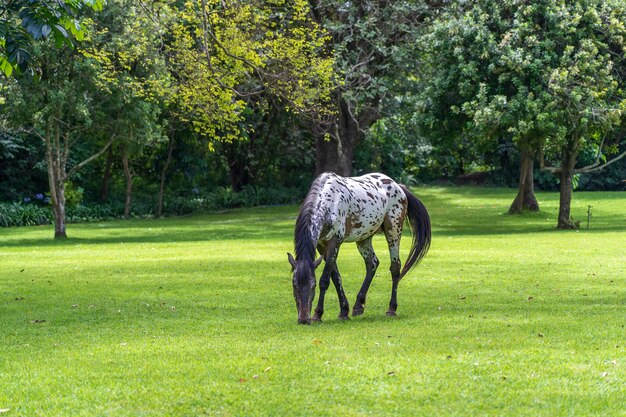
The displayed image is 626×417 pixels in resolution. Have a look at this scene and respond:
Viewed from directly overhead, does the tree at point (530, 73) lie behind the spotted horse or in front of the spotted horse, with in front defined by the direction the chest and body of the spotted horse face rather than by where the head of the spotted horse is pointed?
behind

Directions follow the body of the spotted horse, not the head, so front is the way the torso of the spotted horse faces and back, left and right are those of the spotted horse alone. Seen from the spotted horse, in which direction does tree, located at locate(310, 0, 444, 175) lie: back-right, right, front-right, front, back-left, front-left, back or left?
back-right

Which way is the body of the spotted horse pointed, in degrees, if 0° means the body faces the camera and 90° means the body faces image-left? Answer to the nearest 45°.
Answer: approximately 45°

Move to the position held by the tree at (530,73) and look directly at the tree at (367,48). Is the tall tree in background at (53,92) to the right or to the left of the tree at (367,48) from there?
left

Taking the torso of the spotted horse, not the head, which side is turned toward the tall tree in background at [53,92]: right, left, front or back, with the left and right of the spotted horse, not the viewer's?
right

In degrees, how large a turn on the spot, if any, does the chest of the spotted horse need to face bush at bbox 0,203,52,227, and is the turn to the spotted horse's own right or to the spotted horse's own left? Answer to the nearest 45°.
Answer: approximately 90° to the spotted horse's own right

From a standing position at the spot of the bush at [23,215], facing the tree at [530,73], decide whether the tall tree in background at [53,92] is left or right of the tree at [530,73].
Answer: right
